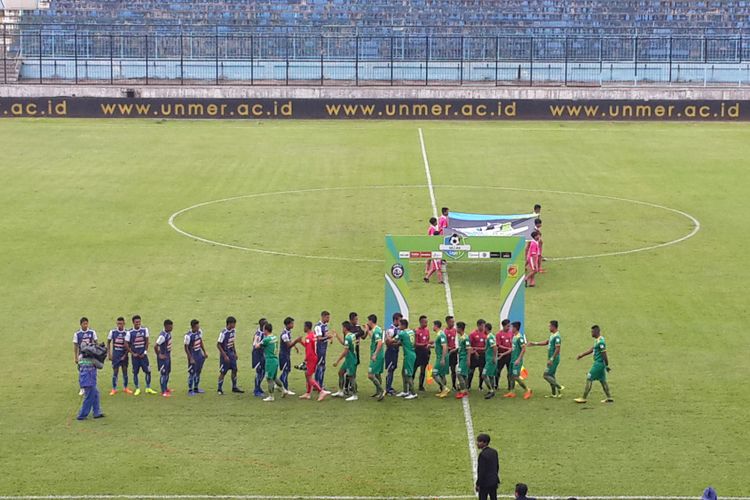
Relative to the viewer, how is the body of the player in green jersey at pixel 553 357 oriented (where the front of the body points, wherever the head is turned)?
to the viewer's left

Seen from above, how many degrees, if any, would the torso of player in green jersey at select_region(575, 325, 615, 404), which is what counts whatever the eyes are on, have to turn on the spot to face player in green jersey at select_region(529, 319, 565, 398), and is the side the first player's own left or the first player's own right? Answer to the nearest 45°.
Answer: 0° — they already face them

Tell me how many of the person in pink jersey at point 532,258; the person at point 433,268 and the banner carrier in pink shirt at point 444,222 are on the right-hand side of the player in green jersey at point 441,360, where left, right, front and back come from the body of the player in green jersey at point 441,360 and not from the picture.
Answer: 3

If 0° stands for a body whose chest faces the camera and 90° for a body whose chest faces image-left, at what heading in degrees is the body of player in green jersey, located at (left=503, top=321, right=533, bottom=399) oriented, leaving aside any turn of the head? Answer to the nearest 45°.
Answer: approximately 90°

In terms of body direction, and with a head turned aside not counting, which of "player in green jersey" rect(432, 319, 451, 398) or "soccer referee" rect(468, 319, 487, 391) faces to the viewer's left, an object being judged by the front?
the player in green jersey

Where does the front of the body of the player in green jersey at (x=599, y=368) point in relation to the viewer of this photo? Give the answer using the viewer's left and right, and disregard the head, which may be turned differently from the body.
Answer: facing to the left of the viewer

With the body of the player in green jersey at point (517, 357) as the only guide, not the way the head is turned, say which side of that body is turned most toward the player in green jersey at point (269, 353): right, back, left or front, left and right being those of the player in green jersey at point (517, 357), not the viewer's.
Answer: front

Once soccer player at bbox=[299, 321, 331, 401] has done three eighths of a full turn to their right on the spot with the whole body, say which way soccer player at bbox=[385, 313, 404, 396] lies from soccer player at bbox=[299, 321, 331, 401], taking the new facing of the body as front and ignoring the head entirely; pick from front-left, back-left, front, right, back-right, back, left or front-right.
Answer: front-right

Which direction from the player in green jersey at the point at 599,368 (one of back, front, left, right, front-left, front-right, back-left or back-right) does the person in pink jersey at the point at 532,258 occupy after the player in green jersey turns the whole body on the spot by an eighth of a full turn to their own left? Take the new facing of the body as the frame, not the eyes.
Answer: back-right

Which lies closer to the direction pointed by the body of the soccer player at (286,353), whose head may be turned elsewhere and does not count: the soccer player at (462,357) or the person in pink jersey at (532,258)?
the soccer player

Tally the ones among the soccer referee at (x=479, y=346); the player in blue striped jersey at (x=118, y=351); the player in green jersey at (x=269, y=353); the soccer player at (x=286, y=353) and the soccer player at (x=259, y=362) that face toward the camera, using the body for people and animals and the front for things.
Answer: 2

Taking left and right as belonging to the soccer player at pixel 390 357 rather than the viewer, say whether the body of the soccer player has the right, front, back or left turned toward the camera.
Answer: right

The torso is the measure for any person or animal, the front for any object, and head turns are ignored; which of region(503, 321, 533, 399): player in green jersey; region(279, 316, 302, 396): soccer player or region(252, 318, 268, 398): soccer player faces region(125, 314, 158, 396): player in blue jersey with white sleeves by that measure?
the player in green jersey

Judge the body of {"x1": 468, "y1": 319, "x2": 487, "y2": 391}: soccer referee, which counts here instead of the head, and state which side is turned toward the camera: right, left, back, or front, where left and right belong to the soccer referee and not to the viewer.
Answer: front

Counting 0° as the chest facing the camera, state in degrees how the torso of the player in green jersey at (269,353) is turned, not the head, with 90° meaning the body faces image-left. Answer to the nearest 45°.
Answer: approximately 135°

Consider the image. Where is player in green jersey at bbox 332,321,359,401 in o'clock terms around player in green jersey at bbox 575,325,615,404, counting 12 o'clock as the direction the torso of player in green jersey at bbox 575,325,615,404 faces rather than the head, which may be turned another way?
player in green jersey at bbox 332,321,359,401 is roughly at 12 o'clock from player in green jersey at bbox 575,325,615,404.
